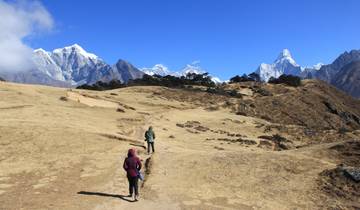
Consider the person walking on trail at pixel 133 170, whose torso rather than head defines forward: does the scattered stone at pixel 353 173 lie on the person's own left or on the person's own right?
on the person's own right

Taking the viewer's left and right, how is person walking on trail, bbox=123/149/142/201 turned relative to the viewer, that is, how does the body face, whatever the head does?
facing away from the viewer

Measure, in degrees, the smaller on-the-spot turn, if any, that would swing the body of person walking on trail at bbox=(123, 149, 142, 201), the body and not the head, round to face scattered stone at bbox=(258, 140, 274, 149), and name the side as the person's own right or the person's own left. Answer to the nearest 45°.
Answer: approximately 45° to the person's own right
